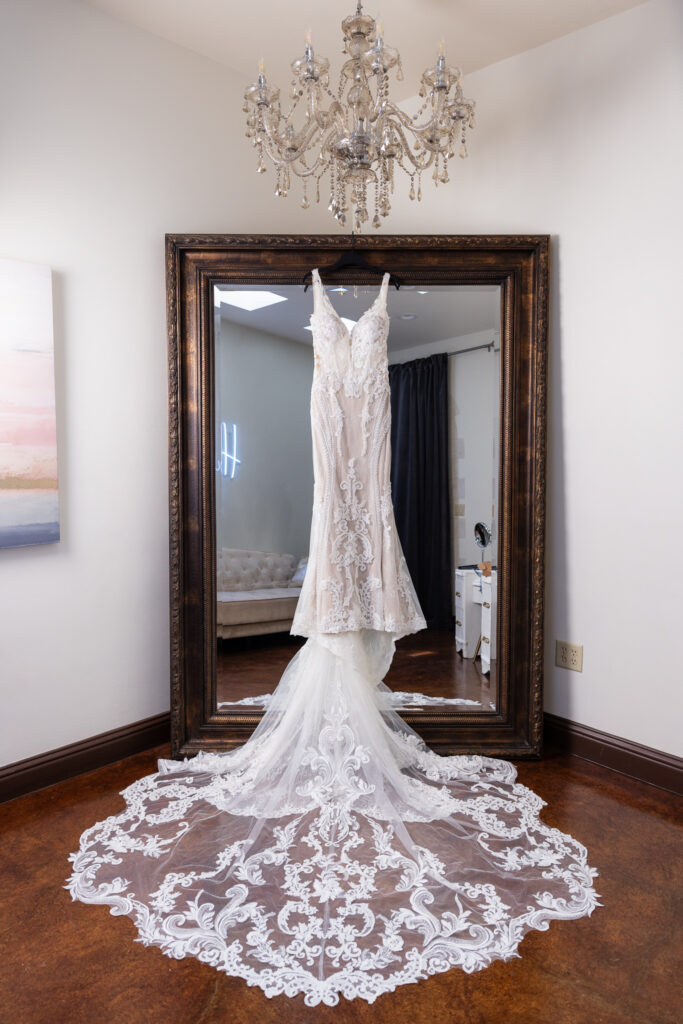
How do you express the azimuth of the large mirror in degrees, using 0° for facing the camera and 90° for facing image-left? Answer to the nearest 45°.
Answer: approximately 0°

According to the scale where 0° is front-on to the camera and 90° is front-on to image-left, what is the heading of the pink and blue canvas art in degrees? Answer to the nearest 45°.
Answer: approximately 315°

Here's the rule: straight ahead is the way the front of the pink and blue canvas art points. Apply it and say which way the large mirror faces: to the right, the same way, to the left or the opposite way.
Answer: to the right

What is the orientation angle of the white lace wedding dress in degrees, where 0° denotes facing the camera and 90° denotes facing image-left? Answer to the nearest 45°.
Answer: approximately 0°

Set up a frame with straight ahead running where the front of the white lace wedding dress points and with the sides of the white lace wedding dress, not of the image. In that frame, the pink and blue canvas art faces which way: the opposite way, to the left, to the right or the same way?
to the left
